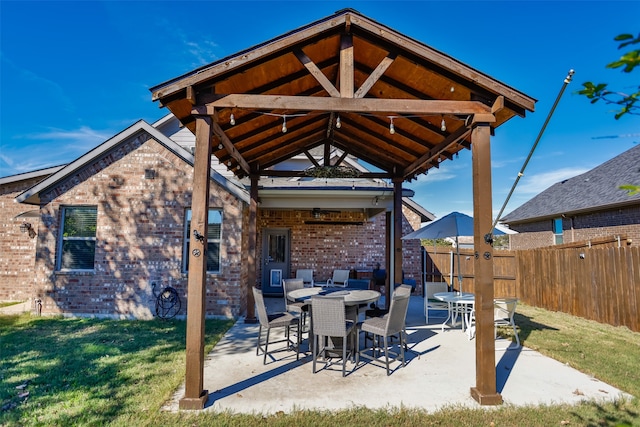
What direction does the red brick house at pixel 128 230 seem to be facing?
away from the camera

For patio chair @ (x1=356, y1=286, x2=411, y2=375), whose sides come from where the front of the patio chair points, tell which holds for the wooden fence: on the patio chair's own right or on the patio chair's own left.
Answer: on the patio chair's own right

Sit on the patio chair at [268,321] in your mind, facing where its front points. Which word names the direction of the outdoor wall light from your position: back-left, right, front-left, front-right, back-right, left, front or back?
back-left

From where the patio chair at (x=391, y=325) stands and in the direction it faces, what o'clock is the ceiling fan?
The ceiling fan is roughly at 1 o'clock from the patio chair.

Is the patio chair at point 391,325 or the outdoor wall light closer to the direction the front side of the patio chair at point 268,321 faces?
the patio chair

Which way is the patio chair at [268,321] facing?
to the viewer's right

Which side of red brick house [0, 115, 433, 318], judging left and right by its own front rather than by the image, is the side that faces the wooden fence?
right

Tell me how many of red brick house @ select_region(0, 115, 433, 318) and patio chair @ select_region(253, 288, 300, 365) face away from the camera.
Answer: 1

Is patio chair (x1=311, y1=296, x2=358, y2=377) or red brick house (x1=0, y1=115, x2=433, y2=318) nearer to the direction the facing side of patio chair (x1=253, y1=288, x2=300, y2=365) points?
the patio chair

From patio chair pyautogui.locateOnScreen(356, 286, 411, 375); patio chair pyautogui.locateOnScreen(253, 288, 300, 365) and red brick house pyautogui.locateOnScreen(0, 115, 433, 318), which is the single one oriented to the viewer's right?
patio chair pyautogui.locateOnScreen(253, 288, 300, 365)

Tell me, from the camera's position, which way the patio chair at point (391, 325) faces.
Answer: facing away from the viewer and to the left of the viewer
